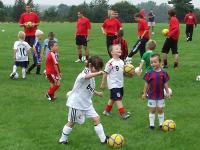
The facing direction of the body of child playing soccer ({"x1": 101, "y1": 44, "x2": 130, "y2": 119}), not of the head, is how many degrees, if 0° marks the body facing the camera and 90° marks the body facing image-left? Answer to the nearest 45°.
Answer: approximately 315°

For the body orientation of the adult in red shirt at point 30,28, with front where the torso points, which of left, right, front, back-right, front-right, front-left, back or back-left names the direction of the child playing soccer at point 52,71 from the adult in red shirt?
front

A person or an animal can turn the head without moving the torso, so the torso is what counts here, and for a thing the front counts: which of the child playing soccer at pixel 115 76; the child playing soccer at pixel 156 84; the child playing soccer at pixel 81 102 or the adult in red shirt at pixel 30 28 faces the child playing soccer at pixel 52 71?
the adult in red shirt
